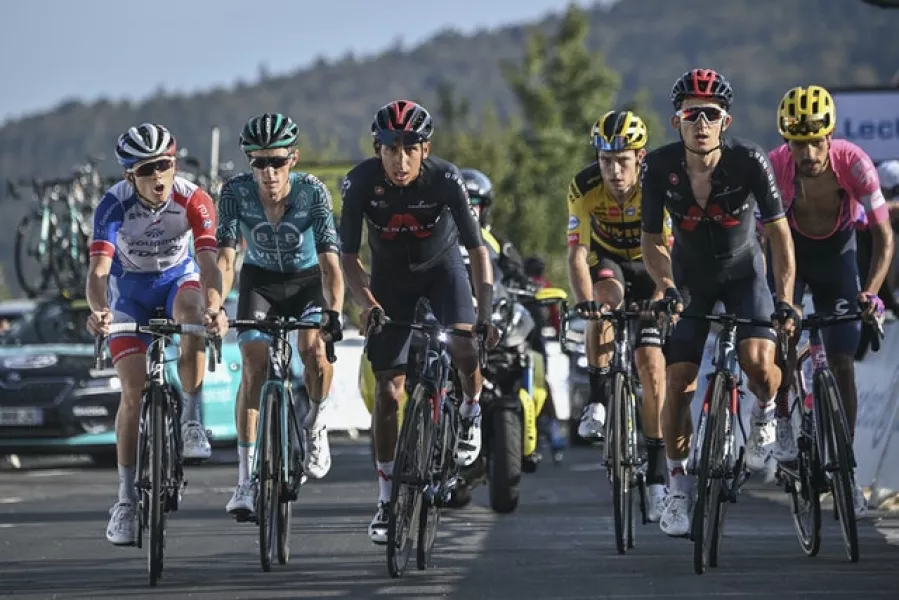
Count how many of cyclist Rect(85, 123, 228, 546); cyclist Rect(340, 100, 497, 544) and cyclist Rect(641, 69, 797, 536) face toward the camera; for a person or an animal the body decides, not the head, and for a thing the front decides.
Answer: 3

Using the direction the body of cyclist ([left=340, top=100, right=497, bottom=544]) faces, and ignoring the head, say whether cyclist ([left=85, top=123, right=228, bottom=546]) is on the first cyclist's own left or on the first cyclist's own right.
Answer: on the first cyclist's own right

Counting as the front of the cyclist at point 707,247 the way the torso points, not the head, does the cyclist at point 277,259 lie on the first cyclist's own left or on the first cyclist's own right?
on the first cyclist's own right

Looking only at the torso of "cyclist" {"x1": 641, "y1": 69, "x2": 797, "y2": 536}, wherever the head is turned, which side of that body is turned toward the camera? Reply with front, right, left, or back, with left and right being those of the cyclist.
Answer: front

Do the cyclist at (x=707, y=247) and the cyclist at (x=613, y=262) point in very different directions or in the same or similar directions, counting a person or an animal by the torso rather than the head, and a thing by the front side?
same or similar directions

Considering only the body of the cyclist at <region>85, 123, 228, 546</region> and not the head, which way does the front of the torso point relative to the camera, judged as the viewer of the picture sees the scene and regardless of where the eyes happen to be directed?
toward the camera

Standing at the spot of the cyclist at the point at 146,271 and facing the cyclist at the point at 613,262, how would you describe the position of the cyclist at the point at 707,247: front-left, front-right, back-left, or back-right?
front-right

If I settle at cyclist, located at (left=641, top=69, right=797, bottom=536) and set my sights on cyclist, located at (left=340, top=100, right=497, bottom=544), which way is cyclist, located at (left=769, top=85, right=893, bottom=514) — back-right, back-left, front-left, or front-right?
back-right

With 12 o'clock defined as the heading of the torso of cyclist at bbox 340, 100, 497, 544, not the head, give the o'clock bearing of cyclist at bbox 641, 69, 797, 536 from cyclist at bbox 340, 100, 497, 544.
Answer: cyclist at bbox 641, 69, 797, 536 is roughly at 9 o'clock from cyclist at bbox 340, 100, 497, 544.

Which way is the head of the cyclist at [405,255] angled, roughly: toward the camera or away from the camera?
toward the camera

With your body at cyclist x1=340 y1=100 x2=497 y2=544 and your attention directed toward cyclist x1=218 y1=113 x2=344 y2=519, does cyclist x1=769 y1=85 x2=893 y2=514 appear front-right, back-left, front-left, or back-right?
back-right

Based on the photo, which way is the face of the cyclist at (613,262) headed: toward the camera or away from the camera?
toward the camera

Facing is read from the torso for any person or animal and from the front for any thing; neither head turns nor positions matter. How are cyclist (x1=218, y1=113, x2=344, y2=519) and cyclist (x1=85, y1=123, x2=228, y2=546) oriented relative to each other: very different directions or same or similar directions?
same or similar directions
